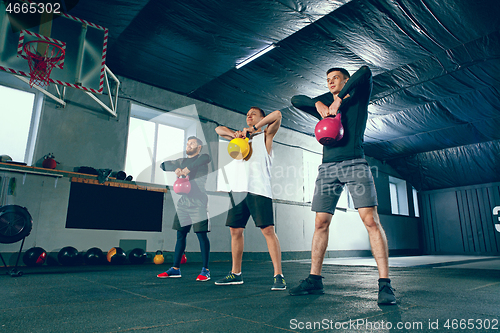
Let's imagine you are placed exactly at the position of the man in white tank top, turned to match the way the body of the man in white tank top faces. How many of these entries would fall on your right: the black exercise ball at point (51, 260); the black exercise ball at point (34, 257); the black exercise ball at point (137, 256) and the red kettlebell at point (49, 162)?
4

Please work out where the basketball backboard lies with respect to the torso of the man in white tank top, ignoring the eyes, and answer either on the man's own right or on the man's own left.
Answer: on the man's own right

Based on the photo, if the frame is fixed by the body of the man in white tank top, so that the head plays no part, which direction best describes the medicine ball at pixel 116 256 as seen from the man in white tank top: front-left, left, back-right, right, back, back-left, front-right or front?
right

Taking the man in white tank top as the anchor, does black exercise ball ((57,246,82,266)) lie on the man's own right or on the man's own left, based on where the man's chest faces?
on the man's own right

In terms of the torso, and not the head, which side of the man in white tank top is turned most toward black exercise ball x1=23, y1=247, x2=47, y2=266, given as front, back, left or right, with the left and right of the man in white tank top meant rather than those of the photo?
right

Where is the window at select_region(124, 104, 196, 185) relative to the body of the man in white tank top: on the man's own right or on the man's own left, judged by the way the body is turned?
on the man's own right

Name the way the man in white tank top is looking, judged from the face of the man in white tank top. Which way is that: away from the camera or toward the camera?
toward the camera

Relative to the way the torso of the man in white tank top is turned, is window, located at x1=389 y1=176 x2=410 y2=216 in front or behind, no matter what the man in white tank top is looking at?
behind

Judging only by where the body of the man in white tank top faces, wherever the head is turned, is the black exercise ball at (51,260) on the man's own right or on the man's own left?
on the man's own right

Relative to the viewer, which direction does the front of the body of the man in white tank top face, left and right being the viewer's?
facing the viewer and to the left of the viewer

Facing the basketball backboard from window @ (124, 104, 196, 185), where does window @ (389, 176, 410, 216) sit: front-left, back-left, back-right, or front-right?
back-left

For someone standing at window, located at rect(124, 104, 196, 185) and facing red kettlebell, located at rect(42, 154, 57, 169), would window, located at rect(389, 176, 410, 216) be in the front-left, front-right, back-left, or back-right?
back-left
